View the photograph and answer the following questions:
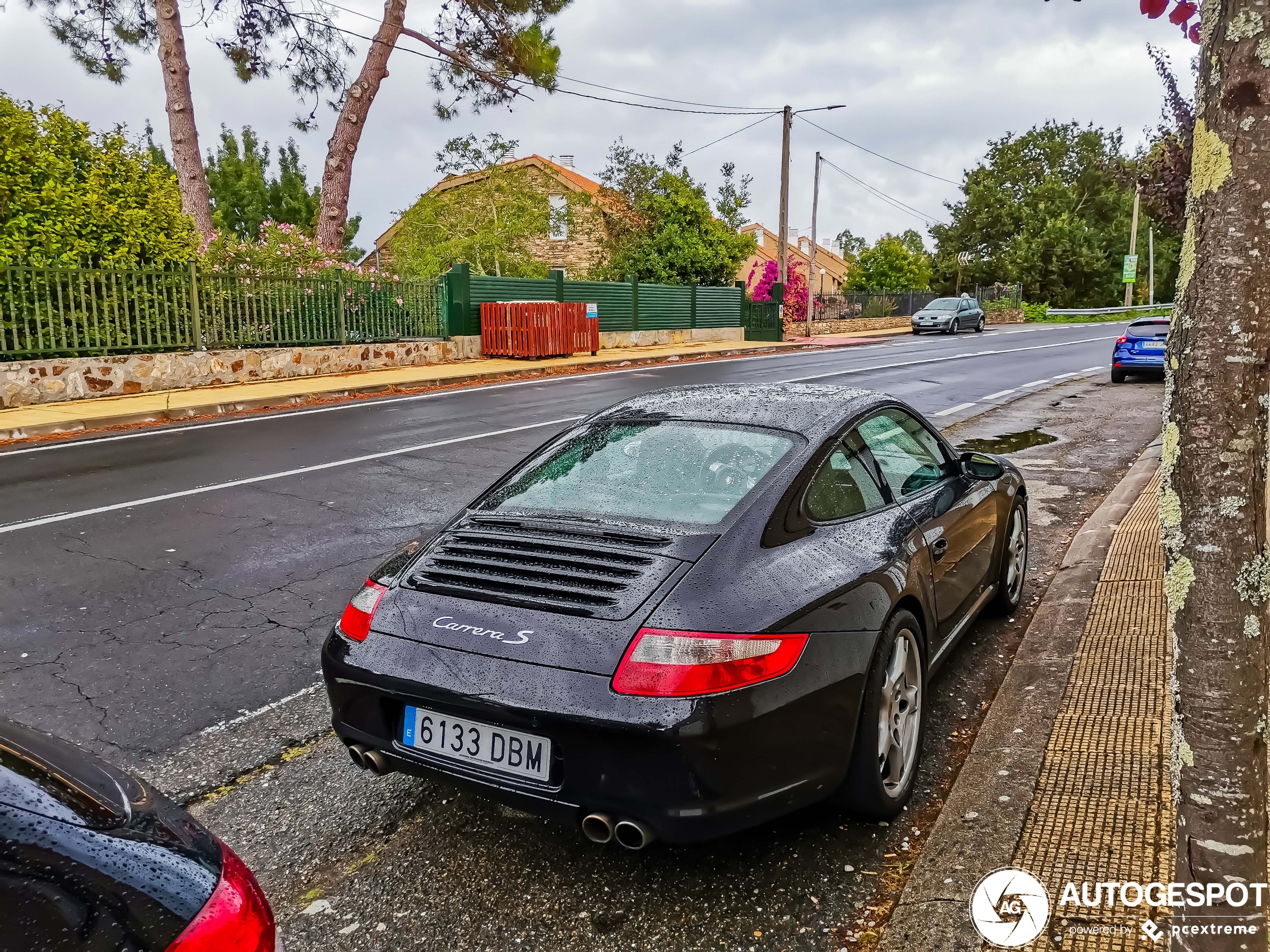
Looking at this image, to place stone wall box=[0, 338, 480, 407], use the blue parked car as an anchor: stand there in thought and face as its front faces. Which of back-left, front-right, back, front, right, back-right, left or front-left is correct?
back-left

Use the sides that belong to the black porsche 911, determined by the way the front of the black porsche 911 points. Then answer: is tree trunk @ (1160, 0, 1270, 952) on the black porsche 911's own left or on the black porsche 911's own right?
on the black porsche 911's own right

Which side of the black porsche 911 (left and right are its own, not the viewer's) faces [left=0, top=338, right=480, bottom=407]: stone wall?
left

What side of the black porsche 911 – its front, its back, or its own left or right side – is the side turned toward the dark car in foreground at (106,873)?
back

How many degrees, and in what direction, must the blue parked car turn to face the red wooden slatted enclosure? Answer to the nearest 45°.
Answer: approximately 90° to its left

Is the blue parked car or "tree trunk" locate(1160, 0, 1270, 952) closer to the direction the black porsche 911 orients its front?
the blue parked car

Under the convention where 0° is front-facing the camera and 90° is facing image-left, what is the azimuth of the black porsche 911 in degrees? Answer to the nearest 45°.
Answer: approximately 225°

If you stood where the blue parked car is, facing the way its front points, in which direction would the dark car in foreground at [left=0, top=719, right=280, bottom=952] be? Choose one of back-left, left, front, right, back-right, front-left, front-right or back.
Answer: back

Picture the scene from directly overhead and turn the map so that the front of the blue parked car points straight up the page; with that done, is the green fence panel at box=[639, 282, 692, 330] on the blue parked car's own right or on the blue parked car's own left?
on the blue parked car's own left

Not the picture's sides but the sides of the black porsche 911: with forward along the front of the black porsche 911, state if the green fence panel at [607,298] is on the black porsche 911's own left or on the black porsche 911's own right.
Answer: on the black porsche 911's own left

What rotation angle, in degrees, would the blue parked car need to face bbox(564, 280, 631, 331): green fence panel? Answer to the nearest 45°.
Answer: approximately 90° to its left

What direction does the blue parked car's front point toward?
away from the camera

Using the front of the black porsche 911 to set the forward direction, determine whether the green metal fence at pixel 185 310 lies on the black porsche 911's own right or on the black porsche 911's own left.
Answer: on the black porsche 911's own left
